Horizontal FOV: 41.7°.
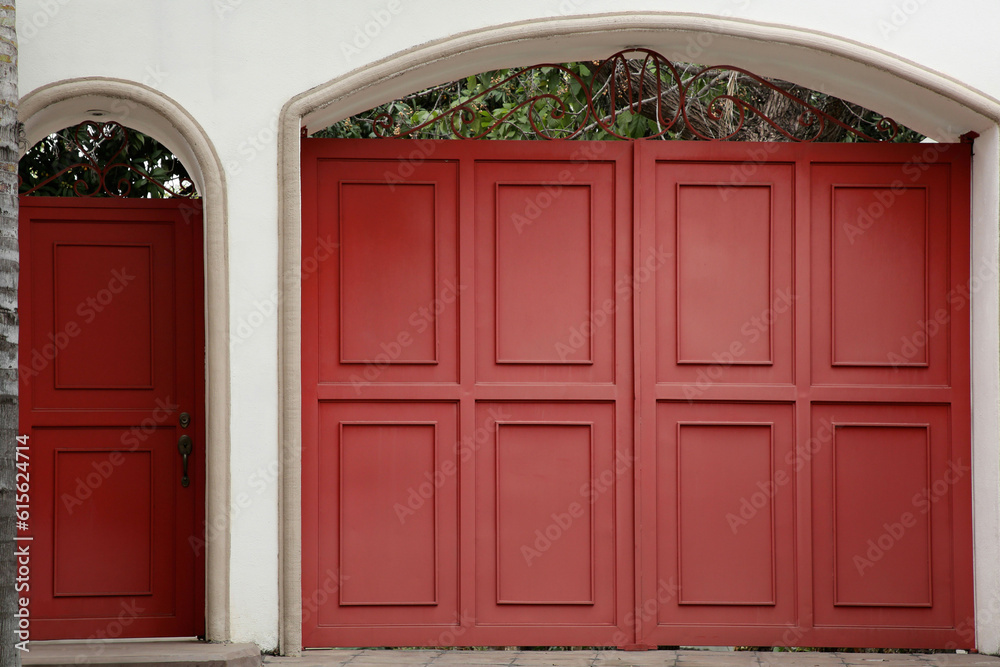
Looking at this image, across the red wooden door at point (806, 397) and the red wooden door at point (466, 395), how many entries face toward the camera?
2

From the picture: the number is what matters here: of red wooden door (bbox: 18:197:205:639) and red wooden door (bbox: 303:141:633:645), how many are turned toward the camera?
2

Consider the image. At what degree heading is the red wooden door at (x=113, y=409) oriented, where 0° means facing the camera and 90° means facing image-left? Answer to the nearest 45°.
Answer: approximately 0°

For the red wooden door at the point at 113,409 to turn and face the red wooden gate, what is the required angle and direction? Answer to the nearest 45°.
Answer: approximately 90° to its left

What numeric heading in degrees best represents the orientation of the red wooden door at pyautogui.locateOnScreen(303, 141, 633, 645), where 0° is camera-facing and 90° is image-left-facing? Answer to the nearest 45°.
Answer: approximately 0°

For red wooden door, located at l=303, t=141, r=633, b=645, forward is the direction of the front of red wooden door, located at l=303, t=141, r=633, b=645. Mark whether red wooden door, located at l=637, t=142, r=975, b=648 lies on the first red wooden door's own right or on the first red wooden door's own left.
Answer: on the first red wooden door's own left

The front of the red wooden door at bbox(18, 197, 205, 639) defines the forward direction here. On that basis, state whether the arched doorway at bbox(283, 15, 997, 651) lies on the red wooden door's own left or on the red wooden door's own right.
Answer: on the red wooden door's own left
